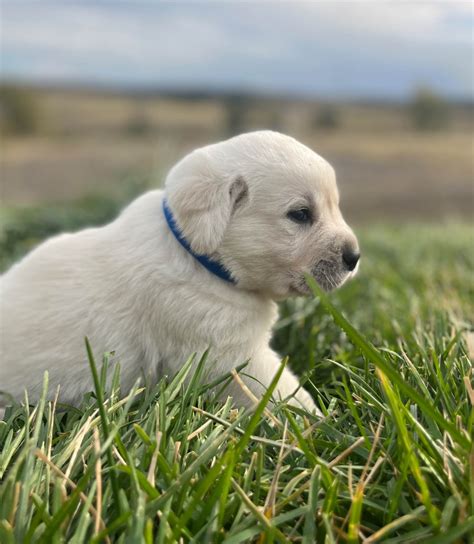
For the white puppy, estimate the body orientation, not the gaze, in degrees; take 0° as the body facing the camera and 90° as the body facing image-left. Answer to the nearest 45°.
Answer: approximately 270°
